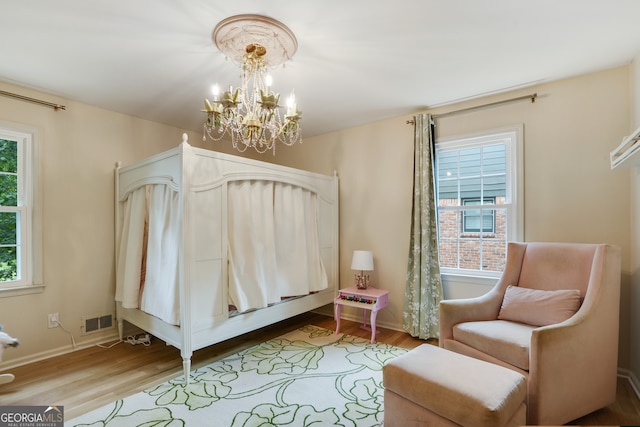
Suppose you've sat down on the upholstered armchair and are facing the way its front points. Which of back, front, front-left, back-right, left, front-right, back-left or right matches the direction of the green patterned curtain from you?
right

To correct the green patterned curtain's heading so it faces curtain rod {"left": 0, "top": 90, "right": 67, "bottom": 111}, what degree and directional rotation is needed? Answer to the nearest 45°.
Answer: approximately 45° to its right

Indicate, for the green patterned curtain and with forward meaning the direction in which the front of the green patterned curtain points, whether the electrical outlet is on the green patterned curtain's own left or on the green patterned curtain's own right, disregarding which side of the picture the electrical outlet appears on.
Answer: on the green patterned curtain's own right

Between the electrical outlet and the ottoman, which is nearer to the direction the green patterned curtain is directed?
the ottoman

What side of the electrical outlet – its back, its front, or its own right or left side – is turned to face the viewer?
front

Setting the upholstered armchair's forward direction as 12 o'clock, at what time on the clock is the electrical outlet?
The electrical outlet is roughly at 1 o'clock from the upholstered armchair.

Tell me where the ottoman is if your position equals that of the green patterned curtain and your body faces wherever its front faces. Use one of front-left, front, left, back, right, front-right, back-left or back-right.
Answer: front

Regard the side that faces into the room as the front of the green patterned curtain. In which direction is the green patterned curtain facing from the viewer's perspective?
toward the camera

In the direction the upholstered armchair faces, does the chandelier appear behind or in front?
in front

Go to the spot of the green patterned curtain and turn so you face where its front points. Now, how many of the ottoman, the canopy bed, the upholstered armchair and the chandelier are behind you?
0

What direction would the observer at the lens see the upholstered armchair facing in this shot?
facing the viewer and to the left of the viewer
